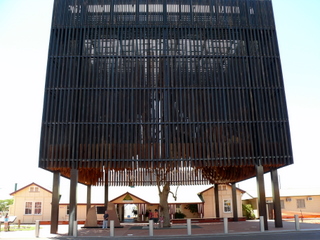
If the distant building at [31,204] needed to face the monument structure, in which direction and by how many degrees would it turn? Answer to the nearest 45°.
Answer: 0° — it already faces it

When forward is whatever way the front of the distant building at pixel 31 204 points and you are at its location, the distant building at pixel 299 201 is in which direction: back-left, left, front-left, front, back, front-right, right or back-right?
left

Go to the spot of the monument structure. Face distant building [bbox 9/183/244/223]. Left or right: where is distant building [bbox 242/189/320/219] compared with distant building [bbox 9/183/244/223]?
right

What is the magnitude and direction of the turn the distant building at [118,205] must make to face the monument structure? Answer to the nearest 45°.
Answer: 0° — it already faces it

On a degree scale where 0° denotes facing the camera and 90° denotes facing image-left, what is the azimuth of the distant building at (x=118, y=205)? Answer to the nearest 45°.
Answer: approximately 0°

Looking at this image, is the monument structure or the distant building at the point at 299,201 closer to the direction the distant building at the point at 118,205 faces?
the monument structure

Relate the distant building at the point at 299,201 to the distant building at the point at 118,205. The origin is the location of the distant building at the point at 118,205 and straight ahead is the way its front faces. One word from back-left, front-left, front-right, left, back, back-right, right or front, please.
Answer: left
